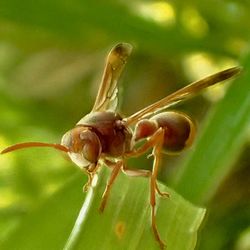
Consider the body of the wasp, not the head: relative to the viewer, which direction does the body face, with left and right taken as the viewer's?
facing the viewer and to the left of the viewer
